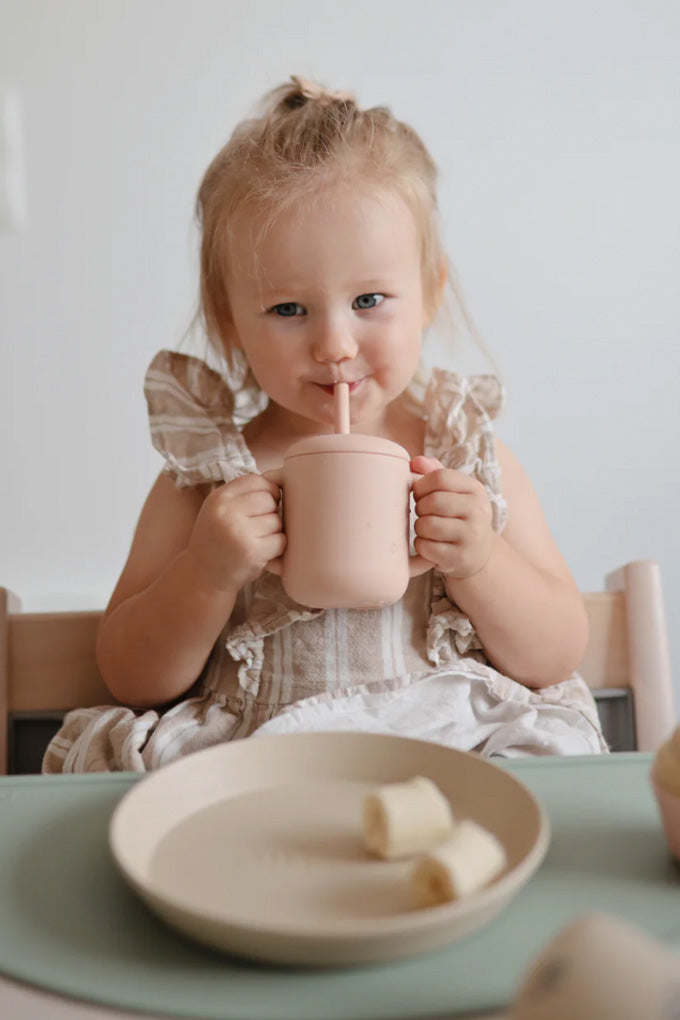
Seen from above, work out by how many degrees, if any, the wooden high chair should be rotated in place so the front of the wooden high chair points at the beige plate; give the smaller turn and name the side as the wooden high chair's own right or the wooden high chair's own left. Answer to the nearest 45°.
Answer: approximately 45° to the wooden high chair's own right

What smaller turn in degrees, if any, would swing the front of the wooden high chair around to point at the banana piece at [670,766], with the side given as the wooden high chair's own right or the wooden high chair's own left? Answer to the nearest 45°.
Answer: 0° — it already faces it

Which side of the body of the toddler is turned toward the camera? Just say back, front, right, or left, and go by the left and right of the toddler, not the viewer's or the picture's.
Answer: front

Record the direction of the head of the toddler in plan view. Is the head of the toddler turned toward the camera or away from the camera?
toward the camera

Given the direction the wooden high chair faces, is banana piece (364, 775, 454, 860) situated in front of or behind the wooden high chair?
in front
